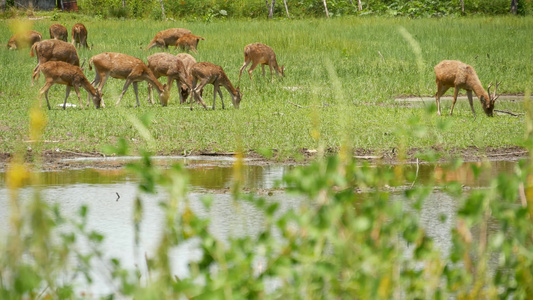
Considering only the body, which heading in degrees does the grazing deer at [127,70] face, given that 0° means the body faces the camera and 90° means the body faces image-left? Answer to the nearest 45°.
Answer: approximately 270°

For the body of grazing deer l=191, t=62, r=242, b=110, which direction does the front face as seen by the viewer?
to the viewer's right

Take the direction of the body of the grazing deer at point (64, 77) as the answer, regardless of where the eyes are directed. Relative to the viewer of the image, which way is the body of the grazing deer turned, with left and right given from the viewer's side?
facing to the right of the viewer

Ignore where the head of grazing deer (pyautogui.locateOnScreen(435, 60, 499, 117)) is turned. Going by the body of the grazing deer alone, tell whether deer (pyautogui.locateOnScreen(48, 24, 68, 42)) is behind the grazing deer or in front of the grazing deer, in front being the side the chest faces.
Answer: behind

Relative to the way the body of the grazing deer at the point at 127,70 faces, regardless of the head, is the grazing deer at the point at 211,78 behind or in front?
in front
